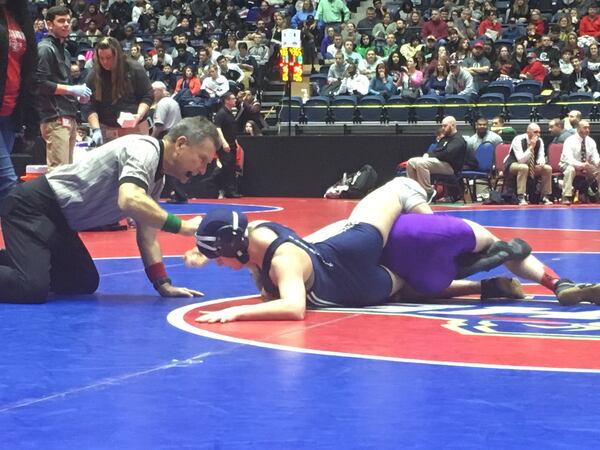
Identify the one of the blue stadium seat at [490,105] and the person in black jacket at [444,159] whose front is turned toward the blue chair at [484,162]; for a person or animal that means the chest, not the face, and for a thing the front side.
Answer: the blue stadium seat at [490,105]

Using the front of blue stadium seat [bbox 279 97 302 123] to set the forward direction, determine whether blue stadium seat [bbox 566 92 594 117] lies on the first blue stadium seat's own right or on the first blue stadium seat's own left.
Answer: on the first blue stadium seat's own left

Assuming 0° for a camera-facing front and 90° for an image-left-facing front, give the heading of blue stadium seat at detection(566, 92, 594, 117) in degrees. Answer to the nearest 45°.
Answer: approximately 0°

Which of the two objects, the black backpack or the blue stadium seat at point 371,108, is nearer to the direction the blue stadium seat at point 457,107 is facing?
the black backpack

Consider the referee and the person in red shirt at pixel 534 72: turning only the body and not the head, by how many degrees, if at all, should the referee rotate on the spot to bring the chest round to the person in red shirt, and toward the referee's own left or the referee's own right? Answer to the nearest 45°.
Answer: approximately 45° to the referee's own left

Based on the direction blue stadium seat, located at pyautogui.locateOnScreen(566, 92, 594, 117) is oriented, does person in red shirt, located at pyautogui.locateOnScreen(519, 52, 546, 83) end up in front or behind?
behind

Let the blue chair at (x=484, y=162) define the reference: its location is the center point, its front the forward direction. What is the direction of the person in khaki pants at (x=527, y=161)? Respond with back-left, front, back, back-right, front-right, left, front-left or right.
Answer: left

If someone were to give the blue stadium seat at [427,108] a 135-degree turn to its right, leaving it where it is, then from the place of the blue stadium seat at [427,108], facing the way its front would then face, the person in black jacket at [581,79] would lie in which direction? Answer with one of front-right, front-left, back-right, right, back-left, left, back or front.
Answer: back-right

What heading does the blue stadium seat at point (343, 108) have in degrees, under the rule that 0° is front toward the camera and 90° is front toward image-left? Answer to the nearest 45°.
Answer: approximately 0°
